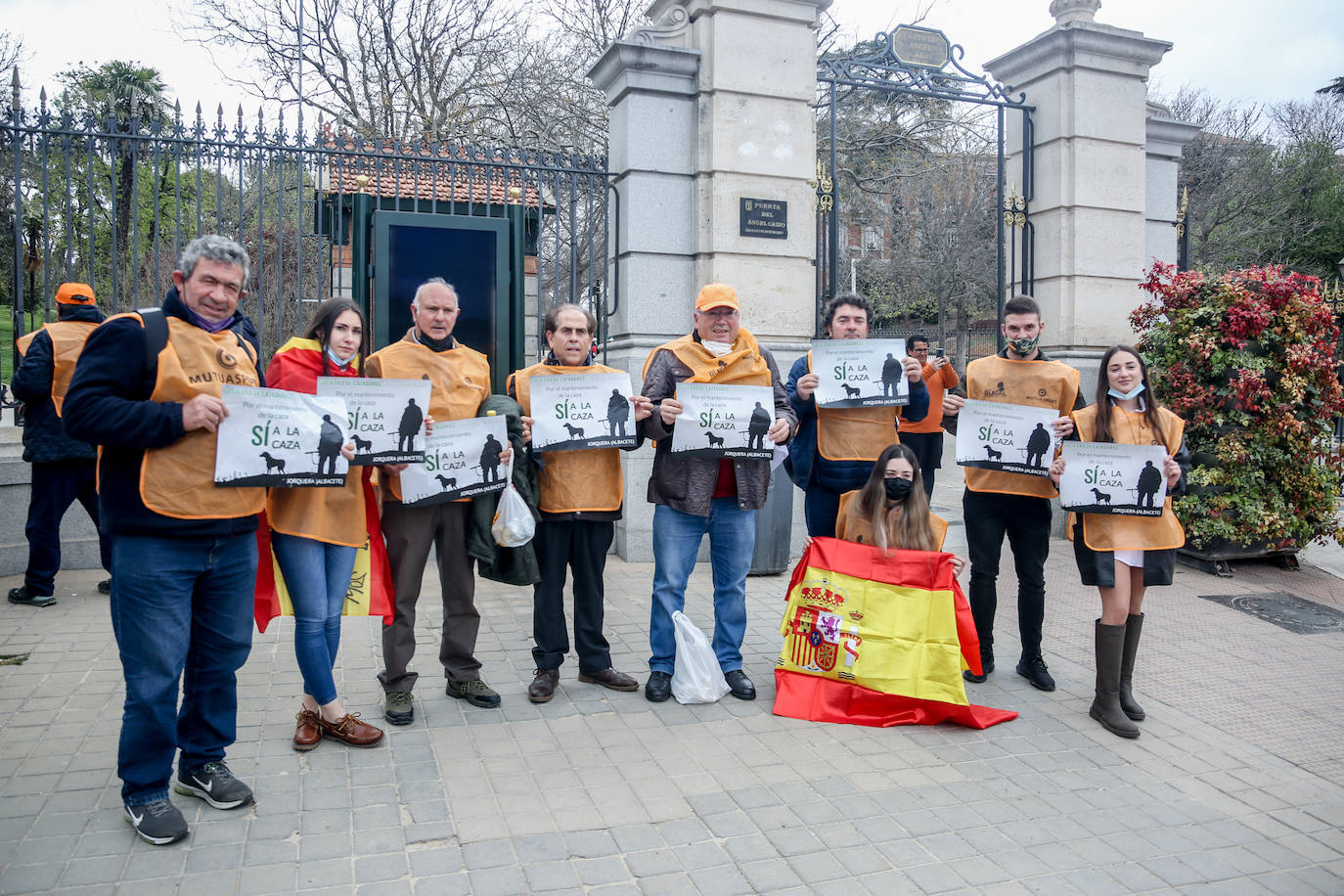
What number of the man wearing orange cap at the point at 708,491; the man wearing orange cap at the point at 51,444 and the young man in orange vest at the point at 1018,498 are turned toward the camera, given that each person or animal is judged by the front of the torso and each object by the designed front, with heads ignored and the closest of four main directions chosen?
2

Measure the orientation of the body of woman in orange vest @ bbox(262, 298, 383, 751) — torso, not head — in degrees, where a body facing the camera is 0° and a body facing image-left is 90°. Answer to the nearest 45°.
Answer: approximately 315°

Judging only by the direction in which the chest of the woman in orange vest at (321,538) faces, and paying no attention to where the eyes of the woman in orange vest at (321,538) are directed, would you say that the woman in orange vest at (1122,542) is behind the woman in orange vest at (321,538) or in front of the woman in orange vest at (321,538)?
in front

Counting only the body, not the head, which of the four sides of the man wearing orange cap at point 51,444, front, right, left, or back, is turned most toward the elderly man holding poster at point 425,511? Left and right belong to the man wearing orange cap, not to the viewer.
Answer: back

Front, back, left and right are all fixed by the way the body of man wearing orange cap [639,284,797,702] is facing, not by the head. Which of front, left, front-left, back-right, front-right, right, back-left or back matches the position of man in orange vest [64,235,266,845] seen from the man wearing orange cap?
front-right

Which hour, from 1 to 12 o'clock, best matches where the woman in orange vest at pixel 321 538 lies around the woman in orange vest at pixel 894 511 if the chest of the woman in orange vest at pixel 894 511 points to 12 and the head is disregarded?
the woman in orange vest at pixel 321 538 is roughly at 2 o'clock from the woman in orange vest at pixel 894 511.

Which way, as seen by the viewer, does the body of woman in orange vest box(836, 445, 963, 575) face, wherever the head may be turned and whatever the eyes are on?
toward the camera

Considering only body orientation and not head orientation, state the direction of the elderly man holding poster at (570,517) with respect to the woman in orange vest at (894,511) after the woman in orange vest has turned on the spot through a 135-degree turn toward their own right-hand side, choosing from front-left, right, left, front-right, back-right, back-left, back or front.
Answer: front-left

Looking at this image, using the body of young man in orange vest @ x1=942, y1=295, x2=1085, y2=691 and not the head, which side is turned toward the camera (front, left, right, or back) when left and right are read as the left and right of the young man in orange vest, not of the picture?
front

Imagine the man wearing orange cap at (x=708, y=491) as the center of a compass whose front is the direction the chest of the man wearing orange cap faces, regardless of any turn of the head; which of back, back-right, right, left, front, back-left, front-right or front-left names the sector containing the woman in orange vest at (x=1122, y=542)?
left

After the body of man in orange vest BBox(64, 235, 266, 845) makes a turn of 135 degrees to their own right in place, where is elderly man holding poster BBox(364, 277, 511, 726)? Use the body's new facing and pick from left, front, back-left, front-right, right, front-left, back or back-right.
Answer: back-right

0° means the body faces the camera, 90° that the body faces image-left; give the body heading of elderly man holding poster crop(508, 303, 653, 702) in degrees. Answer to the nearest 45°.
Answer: approximately 0°

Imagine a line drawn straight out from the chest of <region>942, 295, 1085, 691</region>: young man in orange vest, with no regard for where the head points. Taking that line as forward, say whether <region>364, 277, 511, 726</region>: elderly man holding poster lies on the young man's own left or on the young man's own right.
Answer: on the young man's own right

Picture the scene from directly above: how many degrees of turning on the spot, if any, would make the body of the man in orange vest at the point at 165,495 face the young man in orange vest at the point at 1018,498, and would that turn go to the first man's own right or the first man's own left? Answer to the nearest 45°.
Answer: approximately 45° to the first man's own left

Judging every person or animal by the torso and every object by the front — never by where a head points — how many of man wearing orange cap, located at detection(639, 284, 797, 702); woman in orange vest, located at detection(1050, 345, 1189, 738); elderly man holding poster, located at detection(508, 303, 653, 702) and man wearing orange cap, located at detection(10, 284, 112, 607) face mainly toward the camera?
3
